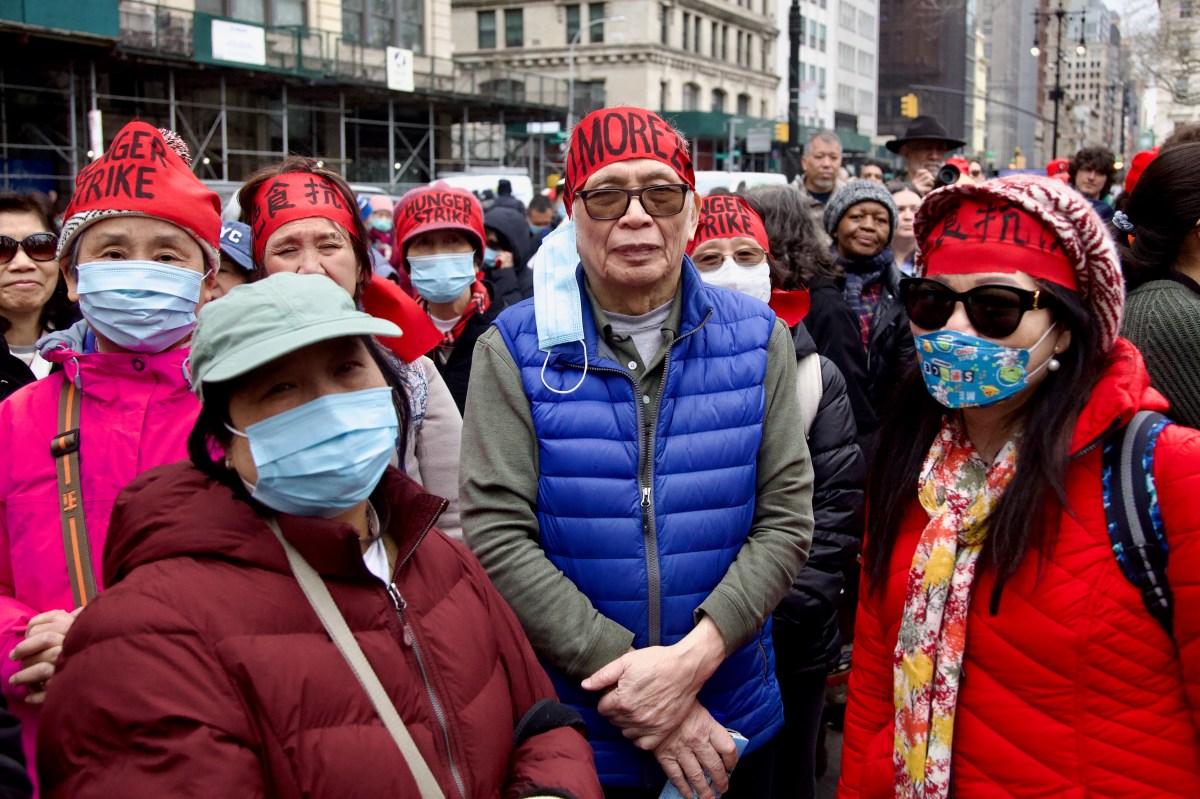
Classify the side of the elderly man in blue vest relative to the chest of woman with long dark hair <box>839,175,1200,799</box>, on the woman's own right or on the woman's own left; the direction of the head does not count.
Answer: on the woman's own right

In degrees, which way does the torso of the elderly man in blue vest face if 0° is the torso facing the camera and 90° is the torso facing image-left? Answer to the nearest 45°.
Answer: approximately 0°

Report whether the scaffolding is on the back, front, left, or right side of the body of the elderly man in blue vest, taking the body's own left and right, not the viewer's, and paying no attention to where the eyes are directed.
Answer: back

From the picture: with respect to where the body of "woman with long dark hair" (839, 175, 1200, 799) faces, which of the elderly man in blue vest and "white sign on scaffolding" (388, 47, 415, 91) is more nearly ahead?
the elderly man in blue vest

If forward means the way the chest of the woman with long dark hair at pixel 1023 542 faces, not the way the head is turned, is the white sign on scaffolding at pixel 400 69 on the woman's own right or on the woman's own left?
on the woman's own right

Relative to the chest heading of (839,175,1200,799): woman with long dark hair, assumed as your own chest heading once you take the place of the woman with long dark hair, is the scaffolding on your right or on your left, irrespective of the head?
on your right

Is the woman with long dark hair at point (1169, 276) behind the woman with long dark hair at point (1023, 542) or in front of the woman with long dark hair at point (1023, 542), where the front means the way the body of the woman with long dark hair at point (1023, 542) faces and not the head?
behind

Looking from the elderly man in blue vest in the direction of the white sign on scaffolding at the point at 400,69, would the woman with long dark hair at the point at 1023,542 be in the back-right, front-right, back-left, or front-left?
back-right

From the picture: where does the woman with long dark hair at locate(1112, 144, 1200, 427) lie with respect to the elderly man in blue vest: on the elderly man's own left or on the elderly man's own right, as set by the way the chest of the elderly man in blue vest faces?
on the elderly man's own left

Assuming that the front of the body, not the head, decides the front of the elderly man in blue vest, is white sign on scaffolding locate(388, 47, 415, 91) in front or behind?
behind

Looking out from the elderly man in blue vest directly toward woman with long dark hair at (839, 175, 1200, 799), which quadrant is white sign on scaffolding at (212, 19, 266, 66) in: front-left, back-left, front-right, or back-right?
back-left
